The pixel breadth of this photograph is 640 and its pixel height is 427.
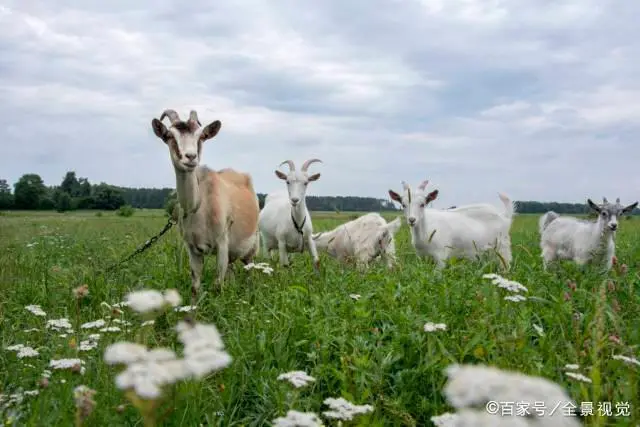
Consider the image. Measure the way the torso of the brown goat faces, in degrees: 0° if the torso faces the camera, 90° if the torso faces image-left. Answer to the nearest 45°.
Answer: approximately 45°

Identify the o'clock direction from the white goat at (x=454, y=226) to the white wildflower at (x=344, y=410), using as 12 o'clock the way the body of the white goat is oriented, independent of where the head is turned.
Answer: The white wildflower is roughly at 9 o'clock from the white goat.

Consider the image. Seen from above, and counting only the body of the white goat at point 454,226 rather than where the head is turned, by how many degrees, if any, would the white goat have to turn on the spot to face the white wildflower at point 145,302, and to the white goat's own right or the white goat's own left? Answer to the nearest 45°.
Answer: approximately 90° to the white goat's own left

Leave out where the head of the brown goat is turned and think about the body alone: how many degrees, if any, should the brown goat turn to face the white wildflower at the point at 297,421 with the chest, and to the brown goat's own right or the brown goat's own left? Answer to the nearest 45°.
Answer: approximately 45° to the brown goat's own left

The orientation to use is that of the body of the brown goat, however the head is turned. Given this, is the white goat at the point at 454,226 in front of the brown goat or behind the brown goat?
behind

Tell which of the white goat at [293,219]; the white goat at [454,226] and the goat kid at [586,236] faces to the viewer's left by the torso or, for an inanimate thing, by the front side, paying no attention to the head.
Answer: the white goat at [454,226]

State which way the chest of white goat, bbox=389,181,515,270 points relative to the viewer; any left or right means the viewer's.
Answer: facing to the left of the viewer

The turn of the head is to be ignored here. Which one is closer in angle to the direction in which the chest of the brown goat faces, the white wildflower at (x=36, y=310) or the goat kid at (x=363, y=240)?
the white wildflower

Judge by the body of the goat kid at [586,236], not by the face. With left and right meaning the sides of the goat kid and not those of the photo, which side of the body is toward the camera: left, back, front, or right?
right

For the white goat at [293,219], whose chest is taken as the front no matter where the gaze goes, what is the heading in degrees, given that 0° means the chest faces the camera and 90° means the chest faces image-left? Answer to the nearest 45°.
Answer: approximately 315°

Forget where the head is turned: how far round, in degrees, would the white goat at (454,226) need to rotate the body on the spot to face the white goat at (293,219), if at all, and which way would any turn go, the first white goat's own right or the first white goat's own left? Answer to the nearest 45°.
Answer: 0° — it already faces it

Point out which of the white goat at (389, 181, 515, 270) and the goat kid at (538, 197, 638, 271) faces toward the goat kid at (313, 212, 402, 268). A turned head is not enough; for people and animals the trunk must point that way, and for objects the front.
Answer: the white goat

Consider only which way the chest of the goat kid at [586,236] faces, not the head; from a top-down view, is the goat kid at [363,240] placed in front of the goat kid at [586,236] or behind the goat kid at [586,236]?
behind
